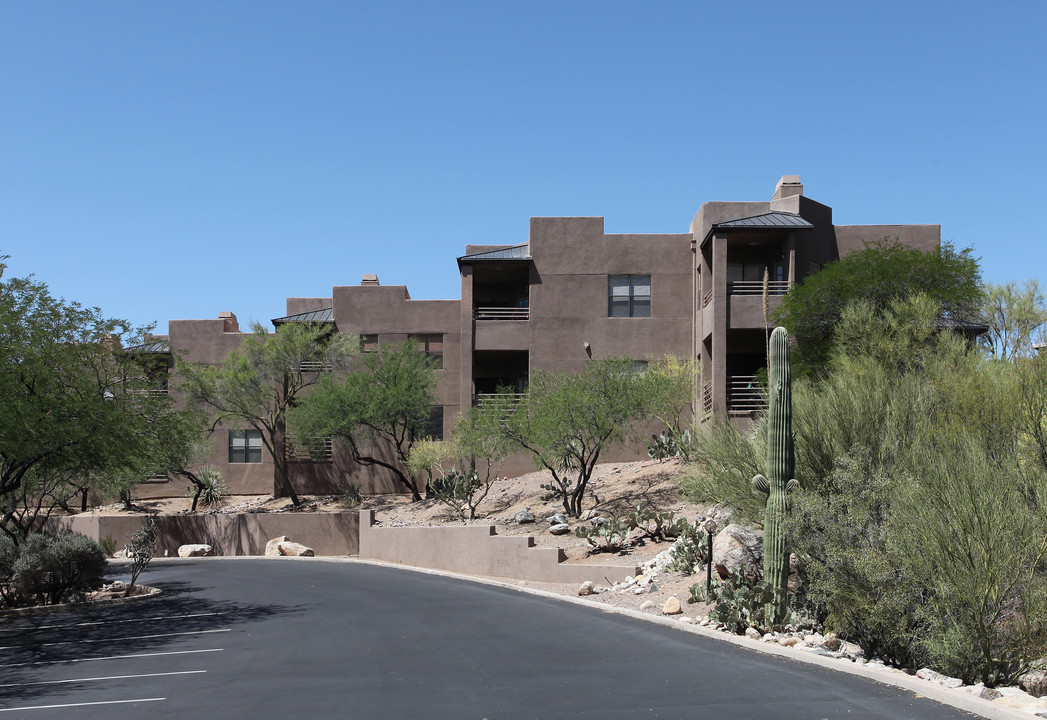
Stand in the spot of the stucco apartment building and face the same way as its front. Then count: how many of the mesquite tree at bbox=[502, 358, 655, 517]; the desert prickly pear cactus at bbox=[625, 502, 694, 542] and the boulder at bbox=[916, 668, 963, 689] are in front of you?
3

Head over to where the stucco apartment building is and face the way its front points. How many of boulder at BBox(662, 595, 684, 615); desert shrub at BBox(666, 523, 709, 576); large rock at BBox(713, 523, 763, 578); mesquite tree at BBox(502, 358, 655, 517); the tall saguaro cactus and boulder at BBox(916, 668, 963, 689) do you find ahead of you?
6

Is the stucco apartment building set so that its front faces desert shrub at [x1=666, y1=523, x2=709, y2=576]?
yes

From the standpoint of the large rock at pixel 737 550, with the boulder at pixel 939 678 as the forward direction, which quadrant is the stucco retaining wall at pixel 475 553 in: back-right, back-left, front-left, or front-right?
back-right

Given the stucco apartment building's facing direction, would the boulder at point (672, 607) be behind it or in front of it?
in front

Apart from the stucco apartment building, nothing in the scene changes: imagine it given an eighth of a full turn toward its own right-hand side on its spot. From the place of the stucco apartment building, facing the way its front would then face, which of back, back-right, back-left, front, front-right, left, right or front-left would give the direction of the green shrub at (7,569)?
front

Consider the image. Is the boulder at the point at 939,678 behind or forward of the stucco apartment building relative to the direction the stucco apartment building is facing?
forward

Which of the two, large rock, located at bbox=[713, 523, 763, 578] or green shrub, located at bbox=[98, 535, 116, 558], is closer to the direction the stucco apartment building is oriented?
the large rock

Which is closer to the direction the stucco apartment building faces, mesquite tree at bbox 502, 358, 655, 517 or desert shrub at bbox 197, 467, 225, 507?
the mesquite tree

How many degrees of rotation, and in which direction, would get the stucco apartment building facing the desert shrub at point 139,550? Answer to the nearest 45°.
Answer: approximately 45° to its right

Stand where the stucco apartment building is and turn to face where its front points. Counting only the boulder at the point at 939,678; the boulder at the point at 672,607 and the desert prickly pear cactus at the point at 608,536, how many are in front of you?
3

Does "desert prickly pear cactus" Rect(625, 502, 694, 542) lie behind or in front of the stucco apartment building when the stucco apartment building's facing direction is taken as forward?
in front

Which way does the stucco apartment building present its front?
toward the camera

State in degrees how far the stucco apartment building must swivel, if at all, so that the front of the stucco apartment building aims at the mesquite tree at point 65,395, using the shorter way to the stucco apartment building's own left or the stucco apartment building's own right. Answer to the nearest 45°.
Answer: approximately 45° to the stucco apartment building's own right

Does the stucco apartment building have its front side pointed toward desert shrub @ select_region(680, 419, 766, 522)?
yes

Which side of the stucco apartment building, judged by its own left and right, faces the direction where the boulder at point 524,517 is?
front

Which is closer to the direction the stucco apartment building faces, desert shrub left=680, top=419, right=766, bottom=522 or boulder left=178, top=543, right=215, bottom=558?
the desert shrub
